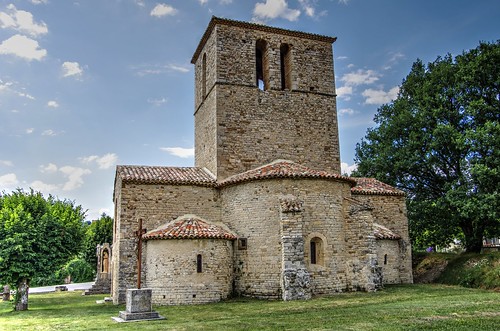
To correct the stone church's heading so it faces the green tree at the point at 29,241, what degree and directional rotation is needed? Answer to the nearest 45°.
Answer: approximately 90° to its left

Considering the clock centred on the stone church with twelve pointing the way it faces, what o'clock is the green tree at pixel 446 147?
The green tree is roughly at 2 o'clock from the stone church.

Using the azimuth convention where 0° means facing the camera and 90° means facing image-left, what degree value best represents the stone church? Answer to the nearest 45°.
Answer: approximately 180°

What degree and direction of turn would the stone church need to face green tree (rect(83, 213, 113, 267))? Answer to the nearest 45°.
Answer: approximately 45° to its left
